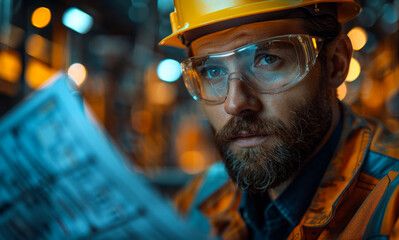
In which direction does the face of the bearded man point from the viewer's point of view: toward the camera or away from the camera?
toward the camera

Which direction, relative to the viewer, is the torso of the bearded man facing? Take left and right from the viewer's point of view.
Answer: facing the viewer and to the left of the viewer
